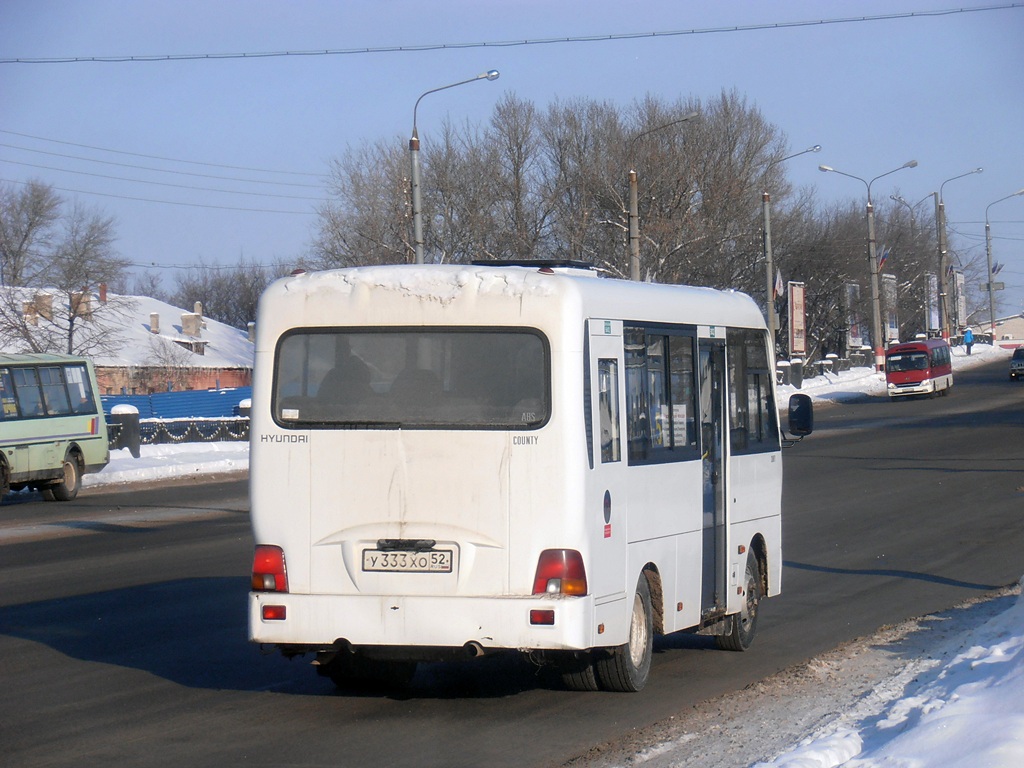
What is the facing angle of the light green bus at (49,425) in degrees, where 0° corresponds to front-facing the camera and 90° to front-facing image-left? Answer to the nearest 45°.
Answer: approximately 45°
